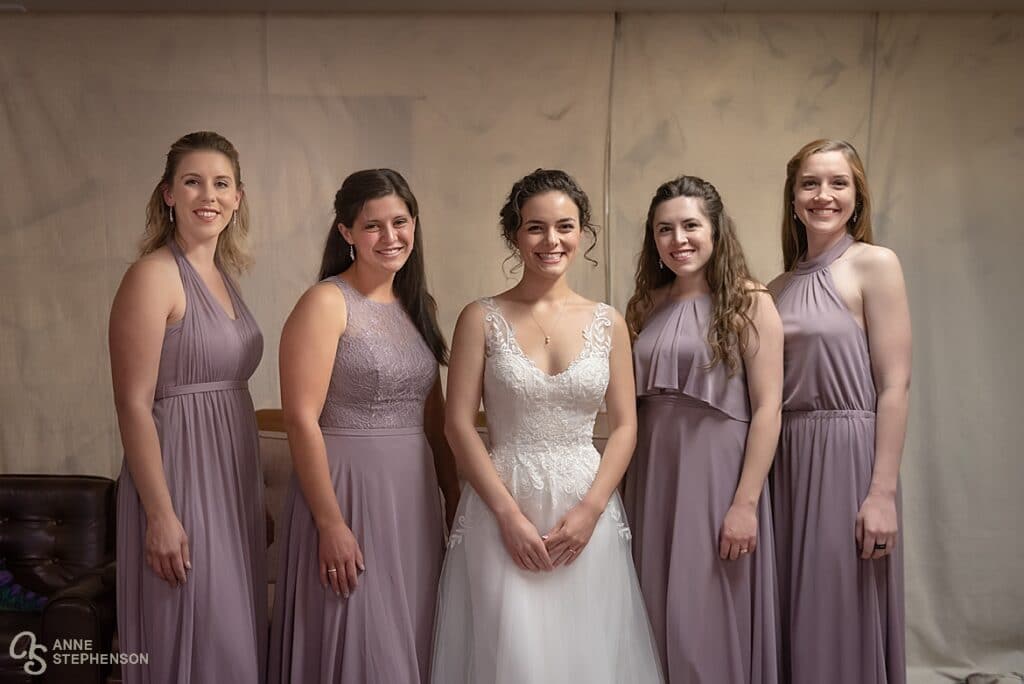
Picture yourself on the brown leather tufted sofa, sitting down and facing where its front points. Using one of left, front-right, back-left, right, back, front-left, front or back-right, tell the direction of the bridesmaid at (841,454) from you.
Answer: front-left

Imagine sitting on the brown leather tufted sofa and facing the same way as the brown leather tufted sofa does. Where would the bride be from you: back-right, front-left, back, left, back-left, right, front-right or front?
front-left

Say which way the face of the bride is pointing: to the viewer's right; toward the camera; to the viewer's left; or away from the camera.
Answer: toward the camera

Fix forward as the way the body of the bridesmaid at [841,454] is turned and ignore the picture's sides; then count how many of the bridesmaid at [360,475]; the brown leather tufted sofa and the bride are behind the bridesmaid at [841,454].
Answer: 0

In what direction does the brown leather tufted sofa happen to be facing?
toward the camera

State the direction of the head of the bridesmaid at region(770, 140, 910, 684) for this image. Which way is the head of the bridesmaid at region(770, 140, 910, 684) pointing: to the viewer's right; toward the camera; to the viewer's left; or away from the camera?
toward the camera

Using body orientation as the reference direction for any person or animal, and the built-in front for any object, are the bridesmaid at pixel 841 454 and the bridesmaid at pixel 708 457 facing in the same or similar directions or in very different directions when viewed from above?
same or similar directions

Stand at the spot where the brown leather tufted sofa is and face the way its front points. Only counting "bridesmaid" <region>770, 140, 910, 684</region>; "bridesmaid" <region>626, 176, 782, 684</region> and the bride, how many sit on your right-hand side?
0

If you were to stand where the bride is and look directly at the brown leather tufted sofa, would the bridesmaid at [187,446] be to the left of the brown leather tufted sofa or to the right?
left

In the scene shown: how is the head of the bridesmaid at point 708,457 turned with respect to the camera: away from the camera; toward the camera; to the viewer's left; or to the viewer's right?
toward the camera

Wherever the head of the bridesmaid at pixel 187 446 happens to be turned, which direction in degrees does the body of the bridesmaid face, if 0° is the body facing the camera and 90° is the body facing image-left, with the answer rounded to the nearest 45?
approximately 315°

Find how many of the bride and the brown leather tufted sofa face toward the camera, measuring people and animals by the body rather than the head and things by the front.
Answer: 2

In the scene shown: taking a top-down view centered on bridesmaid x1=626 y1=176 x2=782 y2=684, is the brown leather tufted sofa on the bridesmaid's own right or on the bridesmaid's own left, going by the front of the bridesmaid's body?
on the bridesmaid's own right

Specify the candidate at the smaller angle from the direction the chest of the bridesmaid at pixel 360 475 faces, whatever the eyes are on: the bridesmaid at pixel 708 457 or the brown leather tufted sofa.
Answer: the bridesmaid
